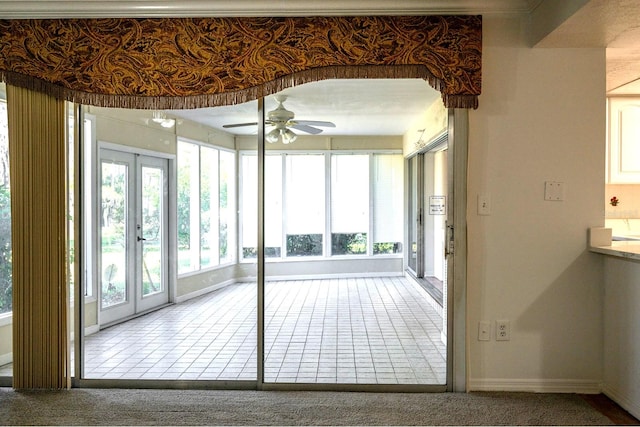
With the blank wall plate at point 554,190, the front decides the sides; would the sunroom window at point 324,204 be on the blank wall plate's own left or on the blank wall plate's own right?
on the blank wall plate's own right

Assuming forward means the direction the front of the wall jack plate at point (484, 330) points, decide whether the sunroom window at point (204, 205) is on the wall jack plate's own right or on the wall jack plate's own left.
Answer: on the wall jack plate's own right

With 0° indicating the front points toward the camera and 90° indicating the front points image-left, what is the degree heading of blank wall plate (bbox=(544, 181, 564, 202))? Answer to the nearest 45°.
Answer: approximately 0°

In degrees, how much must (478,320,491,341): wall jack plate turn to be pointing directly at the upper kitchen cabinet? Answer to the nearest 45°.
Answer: approximately 135° to its left
